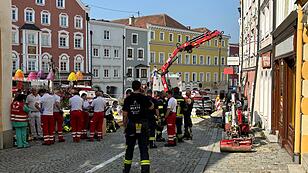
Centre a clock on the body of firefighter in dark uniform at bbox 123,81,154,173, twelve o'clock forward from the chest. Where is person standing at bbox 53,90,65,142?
The person standing is roughly at 11 o'clock from the firefighter in dark uniform.

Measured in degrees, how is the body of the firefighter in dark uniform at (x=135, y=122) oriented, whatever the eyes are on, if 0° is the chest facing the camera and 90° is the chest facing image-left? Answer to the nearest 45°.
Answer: approximately 180°
